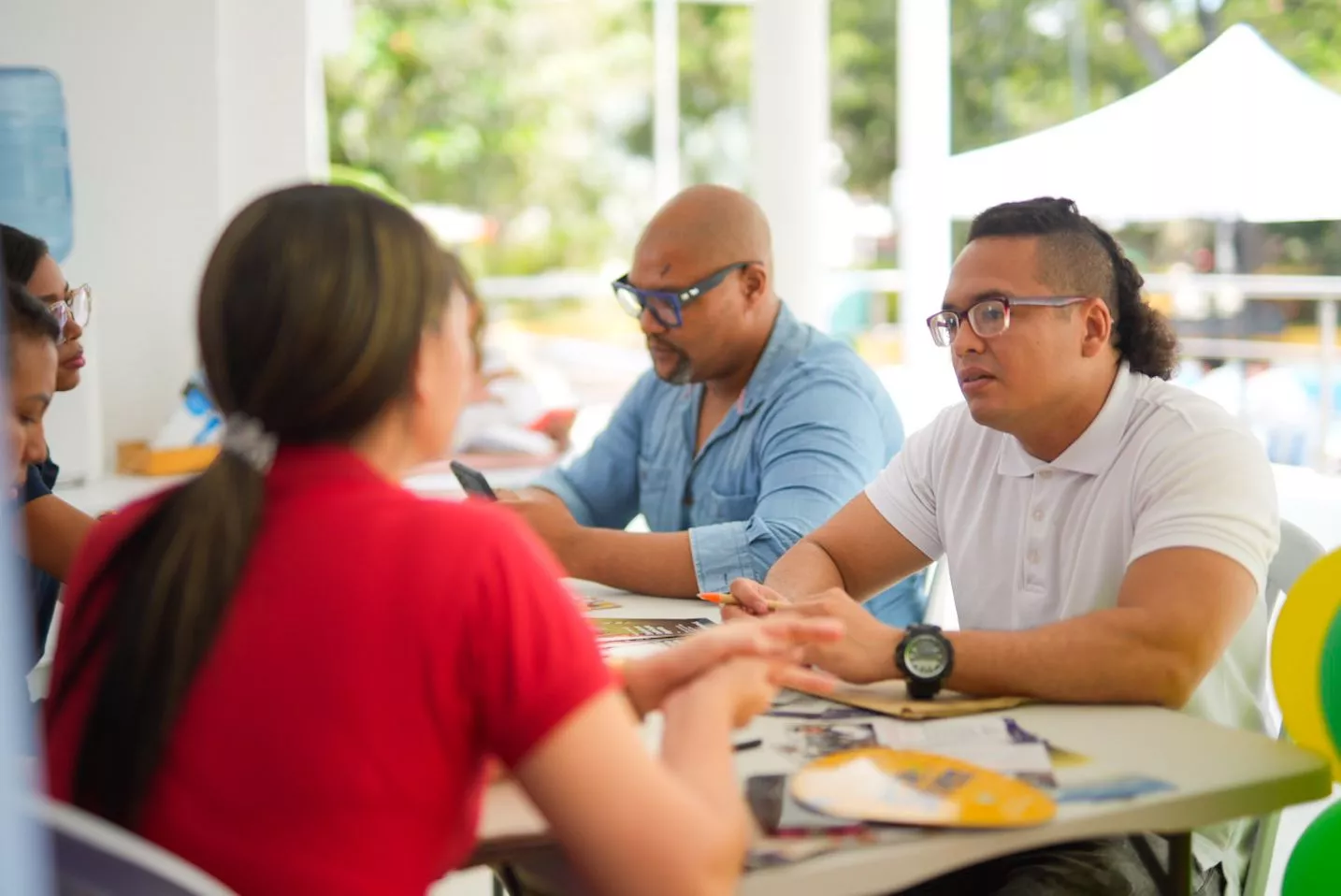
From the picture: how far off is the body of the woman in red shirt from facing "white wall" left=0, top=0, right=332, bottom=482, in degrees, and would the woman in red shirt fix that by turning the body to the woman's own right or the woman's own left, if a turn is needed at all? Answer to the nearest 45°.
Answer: approximately 45° to the woman's own left

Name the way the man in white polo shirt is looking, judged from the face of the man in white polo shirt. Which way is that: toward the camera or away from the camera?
toward the camera

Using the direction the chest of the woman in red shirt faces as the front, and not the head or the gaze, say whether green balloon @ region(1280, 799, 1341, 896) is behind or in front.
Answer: in front

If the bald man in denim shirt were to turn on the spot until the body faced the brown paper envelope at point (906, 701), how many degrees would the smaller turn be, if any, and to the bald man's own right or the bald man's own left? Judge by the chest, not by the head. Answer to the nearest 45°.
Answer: approximately 45° to the bald man's own left

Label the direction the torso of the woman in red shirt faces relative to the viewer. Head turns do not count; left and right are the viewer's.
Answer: facing away from the viewer and to the right of the viewer

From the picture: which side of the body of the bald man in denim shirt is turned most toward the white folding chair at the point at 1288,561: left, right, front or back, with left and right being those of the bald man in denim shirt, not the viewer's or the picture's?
left

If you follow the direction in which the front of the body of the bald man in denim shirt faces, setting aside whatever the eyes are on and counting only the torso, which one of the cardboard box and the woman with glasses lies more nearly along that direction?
the woman with glasses

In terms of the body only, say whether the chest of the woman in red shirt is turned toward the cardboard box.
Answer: no

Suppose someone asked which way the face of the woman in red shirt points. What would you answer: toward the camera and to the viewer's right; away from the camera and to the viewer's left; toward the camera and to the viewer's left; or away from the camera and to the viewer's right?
away from the camera and to the viewer's right

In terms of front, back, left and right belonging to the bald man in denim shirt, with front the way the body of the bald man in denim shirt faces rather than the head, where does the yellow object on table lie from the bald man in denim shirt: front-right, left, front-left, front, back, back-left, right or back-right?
front-left

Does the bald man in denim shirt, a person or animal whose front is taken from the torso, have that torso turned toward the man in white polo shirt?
no

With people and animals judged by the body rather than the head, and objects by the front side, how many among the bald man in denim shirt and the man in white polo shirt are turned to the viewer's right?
0

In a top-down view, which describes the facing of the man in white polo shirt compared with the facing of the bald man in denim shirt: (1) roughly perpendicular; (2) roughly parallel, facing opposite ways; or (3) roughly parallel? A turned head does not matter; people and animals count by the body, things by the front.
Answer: roughly parallel

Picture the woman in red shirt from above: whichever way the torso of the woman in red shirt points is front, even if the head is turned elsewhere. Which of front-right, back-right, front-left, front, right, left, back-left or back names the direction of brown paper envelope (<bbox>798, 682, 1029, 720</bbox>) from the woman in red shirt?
front

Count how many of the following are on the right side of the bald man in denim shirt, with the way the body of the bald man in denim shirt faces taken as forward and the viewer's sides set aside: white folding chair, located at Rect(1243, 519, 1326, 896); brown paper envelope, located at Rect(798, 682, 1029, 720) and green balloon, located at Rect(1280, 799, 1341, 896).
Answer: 0
